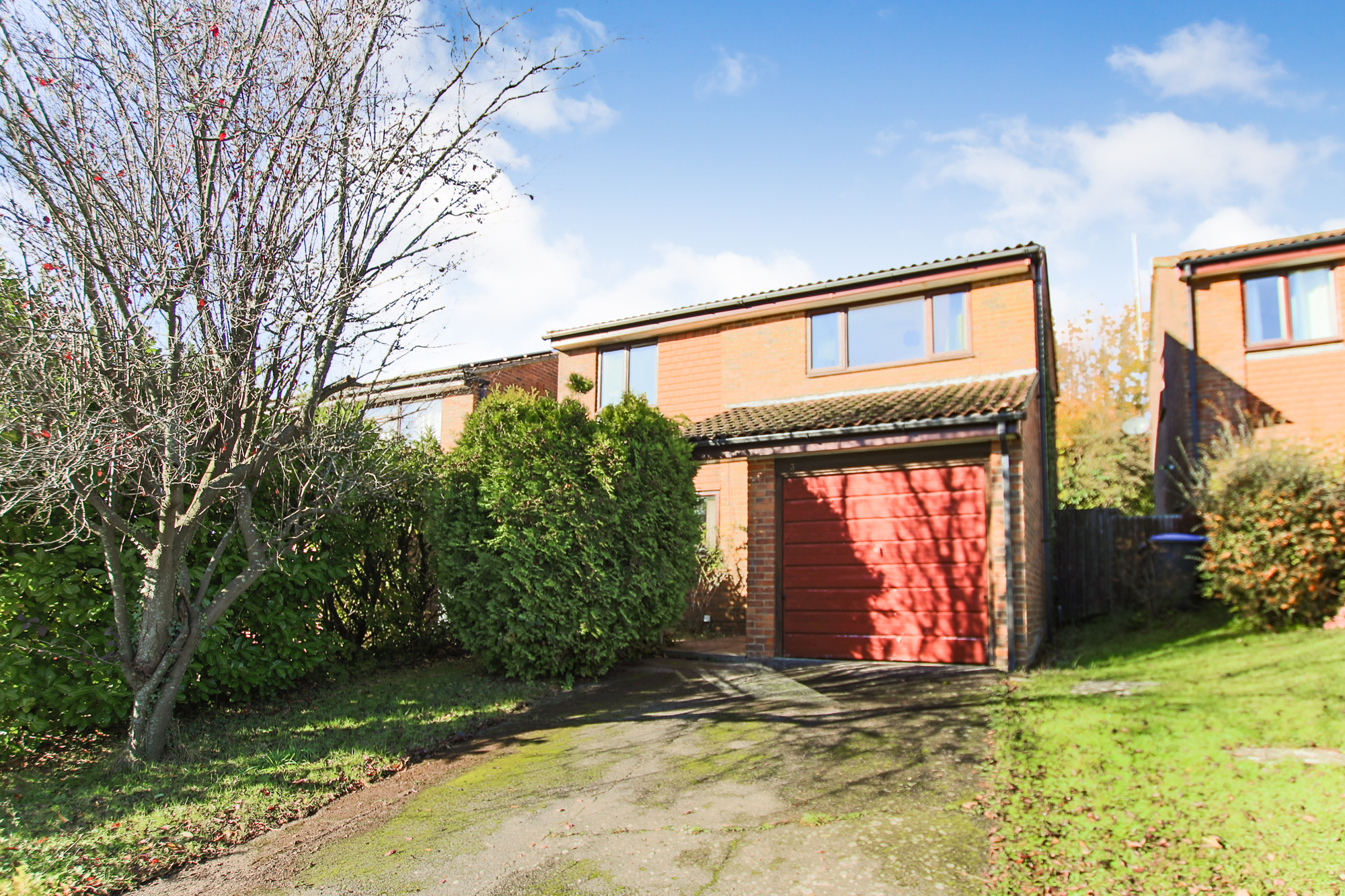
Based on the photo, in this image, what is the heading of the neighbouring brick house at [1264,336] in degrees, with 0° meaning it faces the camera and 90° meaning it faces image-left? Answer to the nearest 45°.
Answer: approximately 0°

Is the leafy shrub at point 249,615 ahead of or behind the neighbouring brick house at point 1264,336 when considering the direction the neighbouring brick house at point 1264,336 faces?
ahead

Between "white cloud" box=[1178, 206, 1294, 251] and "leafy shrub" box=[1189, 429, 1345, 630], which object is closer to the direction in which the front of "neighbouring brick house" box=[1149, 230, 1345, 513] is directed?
the leafy shrub

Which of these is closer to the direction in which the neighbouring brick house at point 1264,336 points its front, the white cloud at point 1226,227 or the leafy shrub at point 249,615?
the leafy shrub

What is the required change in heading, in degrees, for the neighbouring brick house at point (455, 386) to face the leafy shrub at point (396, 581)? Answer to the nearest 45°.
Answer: approximately 45° to its left

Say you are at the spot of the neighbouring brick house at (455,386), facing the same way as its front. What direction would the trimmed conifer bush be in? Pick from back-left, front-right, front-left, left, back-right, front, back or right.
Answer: front-left

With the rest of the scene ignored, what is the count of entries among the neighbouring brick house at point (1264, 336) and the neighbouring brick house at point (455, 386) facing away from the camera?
0

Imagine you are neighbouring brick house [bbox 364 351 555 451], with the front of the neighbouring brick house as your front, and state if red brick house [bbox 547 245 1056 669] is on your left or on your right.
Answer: on your left

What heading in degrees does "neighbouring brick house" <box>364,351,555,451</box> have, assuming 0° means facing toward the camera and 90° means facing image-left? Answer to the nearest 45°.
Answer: approximately 45°

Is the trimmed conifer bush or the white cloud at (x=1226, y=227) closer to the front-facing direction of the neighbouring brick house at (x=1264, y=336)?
the trimmed conifer bush
